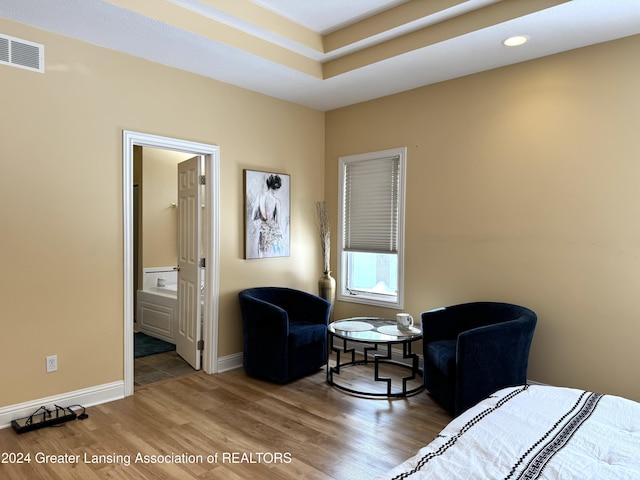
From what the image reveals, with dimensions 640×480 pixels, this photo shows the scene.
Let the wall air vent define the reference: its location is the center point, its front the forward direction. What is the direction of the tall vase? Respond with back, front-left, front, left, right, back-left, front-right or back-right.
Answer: front-left

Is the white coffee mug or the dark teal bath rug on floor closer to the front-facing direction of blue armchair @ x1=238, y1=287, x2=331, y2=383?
the white coffee mug

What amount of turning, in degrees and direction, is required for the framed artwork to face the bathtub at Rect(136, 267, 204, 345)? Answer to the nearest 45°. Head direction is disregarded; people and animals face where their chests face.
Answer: approximately 180°

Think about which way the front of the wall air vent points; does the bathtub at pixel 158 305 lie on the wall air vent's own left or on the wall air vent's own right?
on the wall air vent's own left

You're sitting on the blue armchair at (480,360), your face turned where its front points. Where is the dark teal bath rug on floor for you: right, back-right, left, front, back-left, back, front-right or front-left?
front-right

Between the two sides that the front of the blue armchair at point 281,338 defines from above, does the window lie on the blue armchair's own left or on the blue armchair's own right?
on the blue armchair's own left

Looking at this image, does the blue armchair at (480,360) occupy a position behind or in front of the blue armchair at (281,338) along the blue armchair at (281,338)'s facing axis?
in front

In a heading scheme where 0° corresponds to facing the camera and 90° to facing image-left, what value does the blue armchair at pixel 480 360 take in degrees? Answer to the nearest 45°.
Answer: approximately 45°

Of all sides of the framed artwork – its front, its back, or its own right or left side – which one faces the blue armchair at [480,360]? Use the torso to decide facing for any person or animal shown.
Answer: front

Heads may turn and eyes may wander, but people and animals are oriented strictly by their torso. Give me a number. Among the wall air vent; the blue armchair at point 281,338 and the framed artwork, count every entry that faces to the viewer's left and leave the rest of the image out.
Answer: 0

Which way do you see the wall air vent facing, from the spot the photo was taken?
facing the viewer and to the right of the viewer

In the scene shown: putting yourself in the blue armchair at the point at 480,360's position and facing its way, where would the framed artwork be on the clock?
The framed artwork is roughly at 2 o'clock from the blue armchair.

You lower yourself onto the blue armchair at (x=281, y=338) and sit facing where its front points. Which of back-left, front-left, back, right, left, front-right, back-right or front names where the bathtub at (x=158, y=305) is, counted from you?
back

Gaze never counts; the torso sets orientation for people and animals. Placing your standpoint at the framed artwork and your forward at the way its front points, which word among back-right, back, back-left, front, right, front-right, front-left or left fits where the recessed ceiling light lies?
front

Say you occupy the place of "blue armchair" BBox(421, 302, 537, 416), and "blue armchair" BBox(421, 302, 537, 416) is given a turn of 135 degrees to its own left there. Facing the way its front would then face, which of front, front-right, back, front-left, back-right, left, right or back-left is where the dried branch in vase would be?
back-left

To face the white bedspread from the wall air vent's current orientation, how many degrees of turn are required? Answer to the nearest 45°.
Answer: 0° — it already faces it

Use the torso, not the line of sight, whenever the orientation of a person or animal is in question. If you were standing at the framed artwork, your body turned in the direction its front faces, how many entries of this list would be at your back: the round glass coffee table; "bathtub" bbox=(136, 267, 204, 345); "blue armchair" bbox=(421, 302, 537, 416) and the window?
1

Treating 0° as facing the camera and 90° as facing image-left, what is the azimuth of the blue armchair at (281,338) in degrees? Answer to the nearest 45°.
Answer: approximately 315°

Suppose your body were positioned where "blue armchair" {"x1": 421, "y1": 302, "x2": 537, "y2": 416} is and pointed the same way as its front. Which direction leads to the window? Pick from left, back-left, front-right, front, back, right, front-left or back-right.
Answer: right
